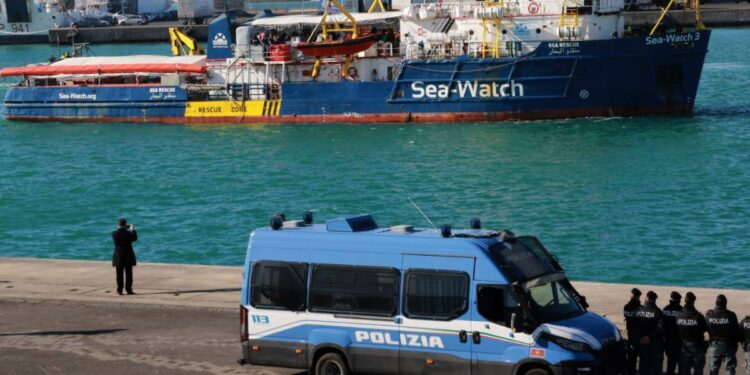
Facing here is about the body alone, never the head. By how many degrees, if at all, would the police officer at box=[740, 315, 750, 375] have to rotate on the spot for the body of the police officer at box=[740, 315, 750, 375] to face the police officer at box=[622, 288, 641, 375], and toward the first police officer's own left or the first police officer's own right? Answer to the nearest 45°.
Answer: approximately 90° to the first police officer's own left

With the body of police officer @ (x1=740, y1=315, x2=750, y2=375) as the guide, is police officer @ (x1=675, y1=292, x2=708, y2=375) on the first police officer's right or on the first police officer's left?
on the first police officer's left

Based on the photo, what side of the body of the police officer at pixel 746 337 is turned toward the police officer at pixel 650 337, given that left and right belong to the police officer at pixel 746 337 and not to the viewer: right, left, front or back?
left

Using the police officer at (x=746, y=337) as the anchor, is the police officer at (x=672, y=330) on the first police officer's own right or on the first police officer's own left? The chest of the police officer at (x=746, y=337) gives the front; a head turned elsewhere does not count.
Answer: on the first police officer's own left

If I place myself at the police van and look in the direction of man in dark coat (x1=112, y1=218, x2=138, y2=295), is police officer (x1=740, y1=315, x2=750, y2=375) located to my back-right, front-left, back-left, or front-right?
back-right

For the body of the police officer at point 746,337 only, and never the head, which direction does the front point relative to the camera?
away from the camera

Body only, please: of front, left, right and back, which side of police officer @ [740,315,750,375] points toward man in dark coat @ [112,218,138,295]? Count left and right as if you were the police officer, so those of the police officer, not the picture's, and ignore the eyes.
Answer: left

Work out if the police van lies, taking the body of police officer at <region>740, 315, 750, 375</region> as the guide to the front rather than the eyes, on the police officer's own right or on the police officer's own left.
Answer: on the police officer's own left
